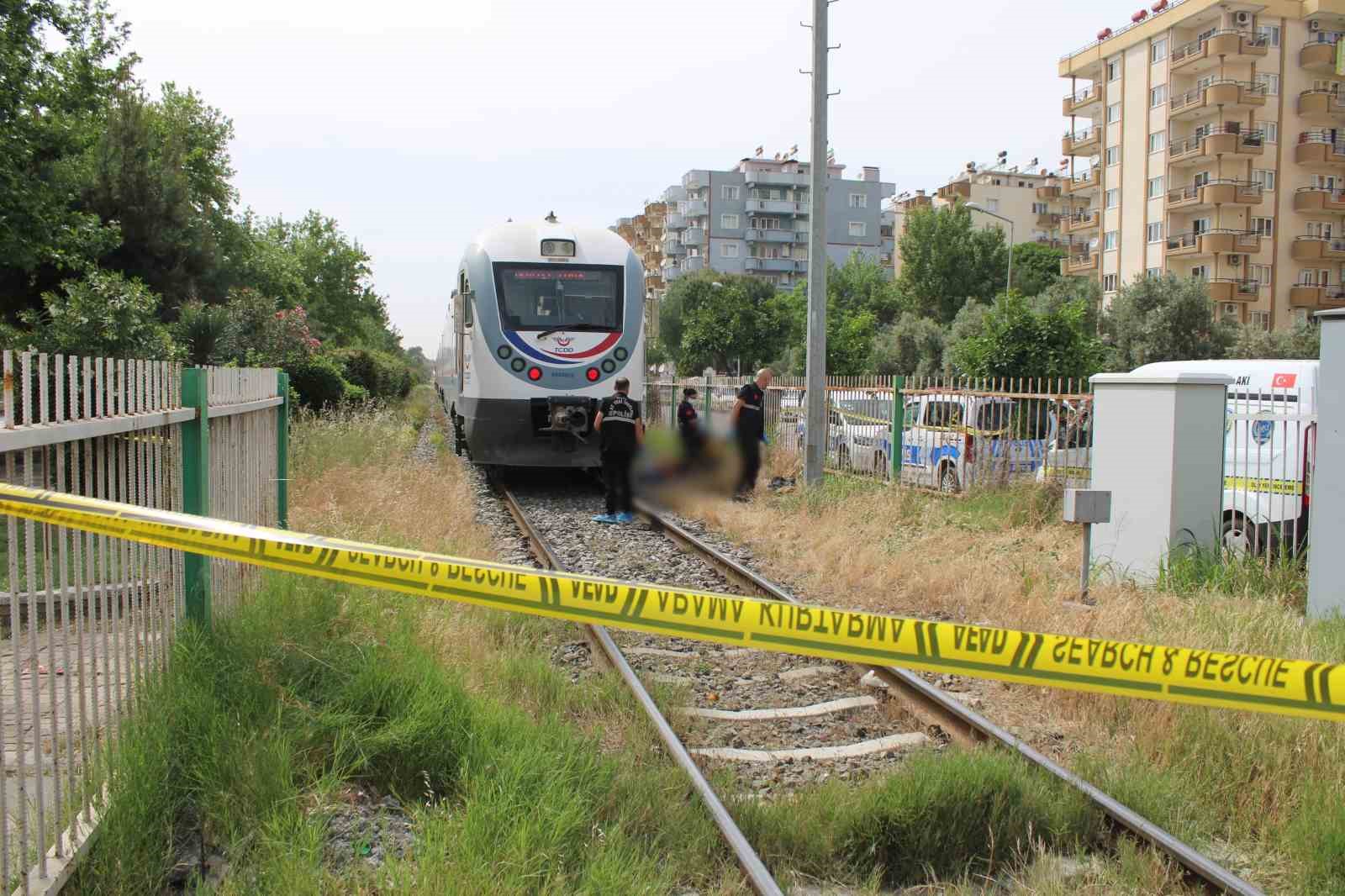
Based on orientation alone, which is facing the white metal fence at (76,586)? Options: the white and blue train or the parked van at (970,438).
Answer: the white and blue train

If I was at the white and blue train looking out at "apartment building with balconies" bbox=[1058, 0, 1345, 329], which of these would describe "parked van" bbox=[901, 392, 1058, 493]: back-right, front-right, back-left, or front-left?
front-right

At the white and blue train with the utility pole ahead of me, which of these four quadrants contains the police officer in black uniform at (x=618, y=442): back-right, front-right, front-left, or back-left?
front-right

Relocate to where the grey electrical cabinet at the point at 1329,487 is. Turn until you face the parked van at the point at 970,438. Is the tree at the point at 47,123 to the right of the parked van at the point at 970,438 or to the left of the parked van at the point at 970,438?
left

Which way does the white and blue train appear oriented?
toward the camera

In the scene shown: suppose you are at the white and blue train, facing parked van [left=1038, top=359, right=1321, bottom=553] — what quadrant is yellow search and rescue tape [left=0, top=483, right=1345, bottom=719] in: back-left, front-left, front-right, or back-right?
front-right

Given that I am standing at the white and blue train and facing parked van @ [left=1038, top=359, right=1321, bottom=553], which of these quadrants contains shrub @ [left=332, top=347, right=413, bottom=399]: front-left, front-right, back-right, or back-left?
back-left

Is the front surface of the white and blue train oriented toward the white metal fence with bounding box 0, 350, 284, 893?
yes

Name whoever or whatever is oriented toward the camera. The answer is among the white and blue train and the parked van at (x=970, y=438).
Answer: the white and blue train

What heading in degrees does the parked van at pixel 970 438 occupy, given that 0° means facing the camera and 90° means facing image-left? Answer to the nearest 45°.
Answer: approximately 135°

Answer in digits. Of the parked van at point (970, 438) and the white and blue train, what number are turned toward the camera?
1

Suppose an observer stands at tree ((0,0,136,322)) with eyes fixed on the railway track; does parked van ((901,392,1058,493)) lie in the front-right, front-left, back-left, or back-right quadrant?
front-left

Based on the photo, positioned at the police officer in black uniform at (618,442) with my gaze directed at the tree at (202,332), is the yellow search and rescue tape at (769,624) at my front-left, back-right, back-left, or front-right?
back-left

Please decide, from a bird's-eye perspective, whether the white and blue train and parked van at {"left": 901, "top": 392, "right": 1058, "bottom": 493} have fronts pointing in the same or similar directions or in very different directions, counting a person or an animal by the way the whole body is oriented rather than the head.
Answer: very different directions

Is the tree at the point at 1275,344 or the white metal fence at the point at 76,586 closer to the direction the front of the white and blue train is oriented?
the white metal fence

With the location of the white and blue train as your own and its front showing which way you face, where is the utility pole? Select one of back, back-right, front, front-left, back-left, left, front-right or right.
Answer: left

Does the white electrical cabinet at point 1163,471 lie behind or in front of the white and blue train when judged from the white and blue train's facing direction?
in front

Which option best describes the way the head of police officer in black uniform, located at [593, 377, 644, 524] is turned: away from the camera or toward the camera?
away from the camera
